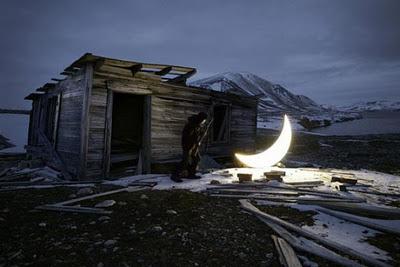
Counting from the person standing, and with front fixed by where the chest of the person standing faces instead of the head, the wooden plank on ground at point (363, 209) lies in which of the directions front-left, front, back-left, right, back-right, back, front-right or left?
front-right

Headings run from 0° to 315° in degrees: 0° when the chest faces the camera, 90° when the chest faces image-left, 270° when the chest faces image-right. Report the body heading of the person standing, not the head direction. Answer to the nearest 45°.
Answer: approximately 270°

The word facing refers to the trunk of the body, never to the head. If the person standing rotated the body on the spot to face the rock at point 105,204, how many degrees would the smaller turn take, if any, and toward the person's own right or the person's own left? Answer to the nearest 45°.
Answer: approximately 135° to the person's own right

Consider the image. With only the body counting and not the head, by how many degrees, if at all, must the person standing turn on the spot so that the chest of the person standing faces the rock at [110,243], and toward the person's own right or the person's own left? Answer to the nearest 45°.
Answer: approximately 90° to the person's own right

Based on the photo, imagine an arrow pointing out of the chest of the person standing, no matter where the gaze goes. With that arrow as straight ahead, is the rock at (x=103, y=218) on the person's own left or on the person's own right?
on the person's own right

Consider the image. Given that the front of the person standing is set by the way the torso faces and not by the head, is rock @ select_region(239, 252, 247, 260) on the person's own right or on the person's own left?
on the person's own right
